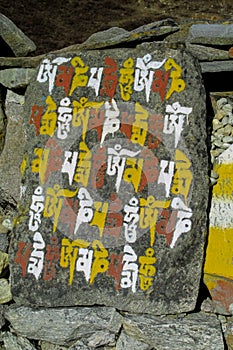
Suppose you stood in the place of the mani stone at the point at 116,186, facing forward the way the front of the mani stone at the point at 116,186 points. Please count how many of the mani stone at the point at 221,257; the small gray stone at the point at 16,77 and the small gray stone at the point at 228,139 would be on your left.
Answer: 2

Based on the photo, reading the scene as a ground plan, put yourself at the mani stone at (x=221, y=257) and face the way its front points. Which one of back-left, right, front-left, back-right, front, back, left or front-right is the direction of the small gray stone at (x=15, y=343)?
right

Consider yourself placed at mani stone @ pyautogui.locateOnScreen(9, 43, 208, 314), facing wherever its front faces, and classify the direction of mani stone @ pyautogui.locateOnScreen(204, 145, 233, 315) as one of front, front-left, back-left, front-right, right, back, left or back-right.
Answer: left

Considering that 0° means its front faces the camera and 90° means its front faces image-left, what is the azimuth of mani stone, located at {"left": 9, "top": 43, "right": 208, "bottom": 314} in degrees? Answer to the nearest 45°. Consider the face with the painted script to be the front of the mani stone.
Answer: approximately 0°

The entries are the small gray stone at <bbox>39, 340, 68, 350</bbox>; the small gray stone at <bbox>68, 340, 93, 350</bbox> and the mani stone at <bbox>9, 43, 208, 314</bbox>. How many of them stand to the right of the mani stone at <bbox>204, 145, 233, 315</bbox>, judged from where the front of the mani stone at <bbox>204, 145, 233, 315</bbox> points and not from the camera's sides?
3

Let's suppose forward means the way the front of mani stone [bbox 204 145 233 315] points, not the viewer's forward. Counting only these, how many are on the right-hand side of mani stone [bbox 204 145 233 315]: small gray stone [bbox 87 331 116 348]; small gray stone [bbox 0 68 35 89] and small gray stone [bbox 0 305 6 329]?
3

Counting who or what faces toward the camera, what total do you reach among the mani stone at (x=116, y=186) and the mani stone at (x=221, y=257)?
2

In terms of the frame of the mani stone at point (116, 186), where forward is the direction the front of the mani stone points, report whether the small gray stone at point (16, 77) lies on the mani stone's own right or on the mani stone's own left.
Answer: on the mani stone's own right

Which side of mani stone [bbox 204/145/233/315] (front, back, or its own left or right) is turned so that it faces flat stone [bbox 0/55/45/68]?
right

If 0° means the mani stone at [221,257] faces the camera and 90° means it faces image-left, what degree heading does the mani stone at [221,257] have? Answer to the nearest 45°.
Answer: approximately 0°
